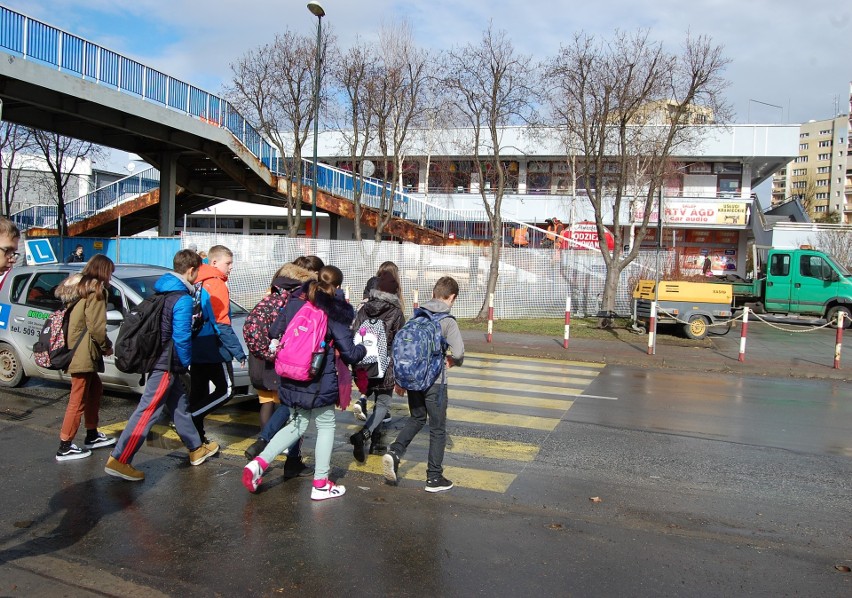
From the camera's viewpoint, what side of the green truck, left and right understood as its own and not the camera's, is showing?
right

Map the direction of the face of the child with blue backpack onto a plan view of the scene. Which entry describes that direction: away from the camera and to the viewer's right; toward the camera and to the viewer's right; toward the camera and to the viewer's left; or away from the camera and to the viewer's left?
away from the camera and to the viewer's right

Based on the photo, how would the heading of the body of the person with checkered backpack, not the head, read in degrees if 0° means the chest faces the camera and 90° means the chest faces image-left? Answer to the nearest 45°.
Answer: approximately 225°

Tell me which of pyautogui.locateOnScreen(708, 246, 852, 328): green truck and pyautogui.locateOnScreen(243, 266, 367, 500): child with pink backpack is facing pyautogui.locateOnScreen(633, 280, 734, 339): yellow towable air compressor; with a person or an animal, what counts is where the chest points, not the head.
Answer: the child with pink backpack

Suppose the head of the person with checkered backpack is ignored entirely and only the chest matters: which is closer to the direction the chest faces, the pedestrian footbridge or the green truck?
the green truck

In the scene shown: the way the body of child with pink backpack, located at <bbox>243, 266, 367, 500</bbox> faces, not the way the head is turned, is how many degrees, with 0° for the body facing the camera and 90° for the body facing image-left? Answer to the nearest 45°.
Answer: approximately 225°

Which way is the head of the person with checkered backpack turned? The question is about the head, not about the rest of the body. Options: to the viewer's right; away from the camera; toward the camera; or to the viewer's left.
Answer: away from the camera

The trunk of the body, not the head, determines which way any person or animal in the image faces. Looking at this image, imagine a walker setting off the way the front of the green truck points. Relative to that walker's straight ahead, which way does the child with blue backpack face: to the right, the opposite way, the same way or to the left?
to the left

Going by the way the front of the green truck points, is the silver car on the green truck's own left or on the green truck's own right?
on the green truck's own right

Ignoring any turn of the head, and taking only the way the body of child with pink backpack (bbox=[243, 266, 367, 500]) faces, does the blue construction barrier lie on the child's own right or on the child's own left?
on the child's own left

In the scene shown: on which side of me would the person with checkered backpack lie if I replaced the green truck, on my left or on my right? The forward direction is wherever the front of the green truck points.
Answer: on my right
